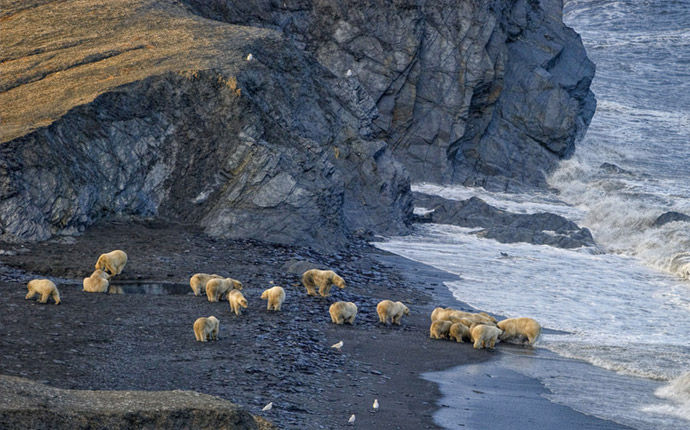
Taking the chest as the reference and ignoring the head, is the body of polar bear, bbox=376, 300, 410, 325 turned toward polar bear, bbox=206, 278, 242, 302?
no

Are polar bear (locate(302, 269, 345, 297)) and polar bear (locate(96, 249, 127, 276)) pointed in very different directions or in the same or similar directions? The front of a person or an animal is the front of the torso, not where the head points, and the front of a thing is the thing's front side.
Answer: very different directions

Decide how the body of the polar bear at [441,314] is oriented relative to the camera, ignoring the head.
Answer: to the viewer's right

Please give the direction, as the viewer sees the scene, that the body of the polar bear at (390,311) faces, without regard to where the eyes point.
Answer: to the viewer's right

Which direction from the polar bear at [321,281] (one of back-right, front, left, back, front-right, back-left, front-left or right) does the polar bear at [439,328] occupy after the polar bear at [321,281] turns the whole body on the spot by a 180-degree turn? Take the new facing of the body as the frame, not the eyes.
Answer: back-left

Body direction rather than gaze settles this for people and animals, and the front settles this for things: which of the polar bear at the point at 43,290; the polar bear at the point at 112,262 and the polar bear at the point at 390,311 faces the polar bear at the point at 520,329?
the polar bear at the point at 390,311

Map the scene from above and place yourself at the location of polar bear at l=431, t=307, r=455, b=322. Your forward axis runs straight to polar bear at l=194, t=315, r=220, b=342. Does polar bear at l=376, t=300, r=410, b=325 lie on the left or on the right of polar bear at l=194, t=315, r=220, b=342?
right

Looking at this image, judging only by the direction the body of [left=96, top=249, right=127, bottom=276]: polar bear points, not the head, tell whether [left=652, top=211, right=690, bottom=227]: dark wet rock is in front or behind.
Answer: behind

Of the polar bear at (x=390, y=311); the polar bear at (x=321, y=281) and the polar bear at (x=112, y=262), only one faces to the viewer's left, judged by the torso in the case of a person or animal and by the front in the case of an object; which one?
the polar bear at (x=112, y=262)

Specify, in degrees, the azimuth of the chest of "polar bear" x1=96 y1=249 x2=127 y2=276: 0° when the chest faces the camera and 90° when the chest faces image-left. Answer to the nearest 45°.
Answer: approximately 90°

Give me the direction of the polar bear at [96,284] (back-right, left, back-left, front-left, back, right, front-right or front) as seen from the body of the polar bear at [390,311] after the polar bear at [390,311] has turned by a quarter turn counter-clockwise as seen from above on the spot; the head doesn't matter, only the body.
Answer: left

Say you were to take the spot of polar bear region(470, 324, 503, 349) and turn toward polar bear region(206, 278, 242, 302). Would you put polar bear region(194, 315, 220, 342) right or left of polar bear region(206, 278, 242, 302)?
left

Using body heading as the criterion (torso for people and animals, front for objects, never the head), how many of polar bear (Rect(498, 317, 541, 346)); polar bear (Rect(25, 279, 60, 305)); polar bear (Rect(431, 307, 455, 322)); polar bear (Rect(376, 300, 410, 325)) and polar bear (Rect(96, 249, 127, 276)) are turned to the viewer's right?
2

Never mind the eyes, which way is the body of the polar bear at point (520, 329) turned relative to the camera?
to the viewer's left

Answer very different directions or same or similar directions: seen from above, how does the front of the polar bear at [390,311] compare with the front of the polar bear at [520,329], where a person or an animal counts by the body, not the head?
very different directions

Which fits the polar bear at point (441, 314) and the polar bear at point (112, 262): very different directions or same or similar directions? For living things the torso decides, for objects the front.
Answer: very different directions

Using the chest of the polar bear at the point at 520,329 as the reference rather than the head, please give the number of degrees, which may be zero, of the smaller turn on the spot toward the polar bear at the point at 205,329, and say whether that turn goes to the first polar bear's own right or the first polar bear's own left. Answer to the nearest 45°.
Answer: approximately 45° to the first polar bear's own left

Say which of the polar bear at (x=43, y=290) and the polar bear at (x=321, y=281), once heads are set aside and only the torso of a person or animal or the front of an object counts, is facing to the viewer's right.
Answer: the polar bear at (x=321, y=281)

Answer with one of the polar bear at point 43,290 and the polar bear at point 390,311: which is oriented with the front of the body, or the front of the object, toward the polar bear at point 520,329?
the polar bear at point 390,311

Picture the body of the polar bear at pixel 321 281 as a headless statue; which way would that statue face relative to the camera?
to the viewer's right

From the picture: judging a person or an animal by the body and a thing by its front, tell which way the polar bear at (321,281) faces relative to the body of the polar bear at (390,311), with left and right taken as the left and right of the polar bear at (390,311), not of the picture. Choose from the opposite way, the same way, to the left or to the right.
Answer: the same way

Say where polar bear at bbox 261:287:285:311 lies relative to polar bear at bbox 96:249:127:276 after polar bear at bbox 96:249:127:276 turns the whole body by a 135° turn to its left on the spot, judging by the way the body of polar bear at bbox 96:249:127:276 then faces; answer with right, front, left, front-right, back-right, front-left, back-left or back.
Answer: front
